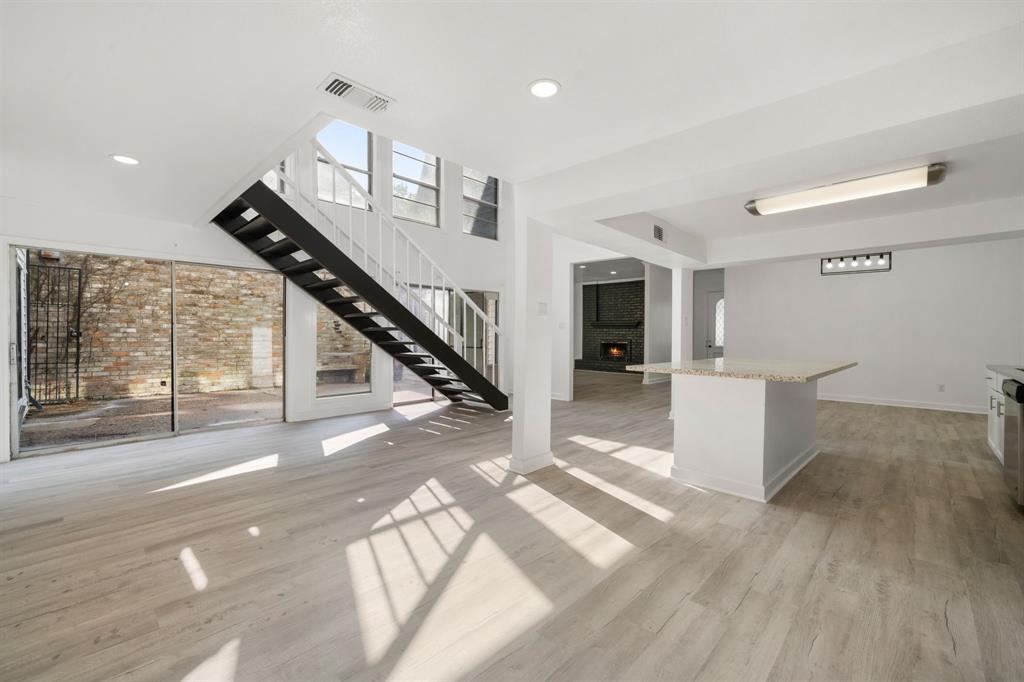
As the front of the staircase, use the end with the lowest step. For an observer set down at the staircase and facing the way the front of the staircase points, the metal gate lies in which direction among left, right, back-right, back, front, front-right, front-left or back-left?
back-left

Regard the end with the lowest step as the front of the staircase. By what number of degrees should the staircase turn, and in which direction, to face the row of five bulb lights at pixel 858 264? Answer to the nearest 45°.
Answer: approximately 45° to its right

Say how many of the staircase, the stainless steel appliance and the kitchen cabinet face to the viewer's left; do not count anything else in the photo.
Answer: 2

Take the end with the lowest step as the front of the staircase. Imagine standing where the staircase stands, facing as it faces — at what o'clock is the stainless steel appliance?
The stainless steel appliance is roughly at 3 o'clock from the staircase.

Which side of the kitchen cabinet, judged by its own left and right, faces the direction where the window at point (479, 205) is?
front

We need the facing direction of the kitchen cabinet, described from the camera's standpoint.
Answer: facing to the left of the viewer

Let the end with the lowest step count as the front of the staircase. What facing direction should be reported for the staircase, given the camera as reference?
facing away from the viewer and to the right of the viewer

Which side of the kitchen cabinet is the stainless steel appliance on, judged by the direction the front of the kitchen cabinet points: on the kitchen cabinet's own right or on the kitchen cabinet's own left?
on the kitchen cabinet's own left

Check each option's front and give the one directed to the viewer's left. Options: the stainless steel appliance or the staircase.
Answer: the stainless steel appliance

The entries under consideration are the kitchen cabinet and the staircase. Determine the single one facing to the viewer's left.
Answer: the kitchen cabinet

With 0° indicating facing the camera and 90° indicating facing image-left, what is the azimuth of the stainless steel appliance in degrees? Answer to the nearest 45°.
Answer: approximately 90°
